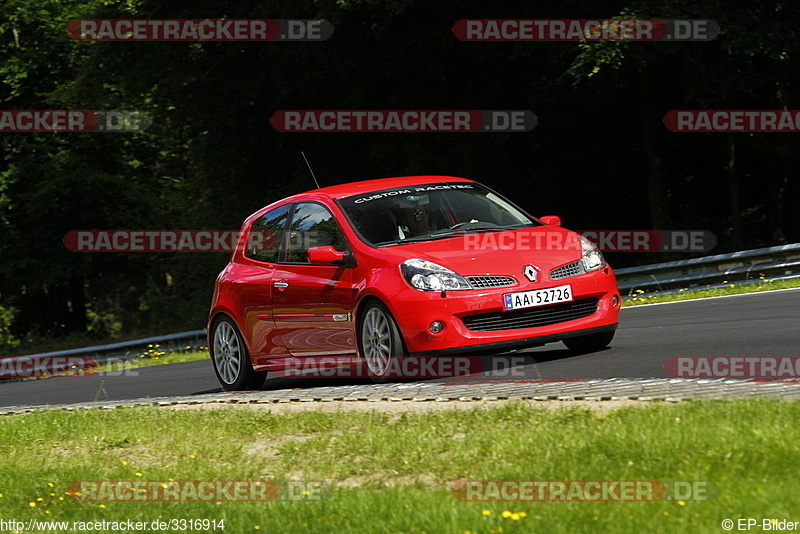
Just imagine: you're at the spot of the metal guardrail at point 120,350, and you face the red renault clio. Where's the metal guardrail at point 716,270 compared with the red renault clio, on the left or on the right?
left

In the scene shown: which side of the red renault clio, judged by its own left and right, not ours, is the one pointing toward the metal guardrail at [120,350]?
back

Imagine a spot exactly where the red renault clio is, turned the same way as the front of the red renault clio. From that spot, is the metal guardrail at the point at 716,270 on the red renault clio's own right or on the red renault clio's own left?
on the red renault clio's own left

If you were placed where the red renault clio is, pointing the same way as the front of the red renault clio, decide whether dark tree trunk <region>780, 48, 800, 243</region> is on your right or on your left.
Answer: on your left

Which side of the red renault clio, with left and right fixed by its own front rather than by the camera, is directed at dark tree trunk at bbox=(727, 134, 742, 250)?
left

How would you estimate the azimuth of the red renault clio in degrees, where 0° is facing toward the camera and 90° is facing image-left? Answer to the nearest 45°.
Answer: approximately 315°
